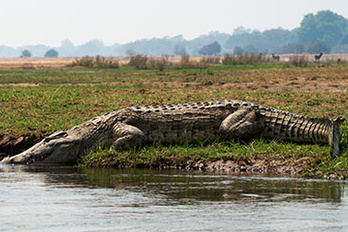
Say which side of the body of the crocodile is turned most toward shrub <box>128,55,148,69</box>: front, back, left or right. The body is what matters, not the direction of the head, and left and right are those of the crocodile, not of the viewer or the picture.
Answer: right

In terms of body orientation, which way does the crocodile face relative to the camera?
to the viewer's left
